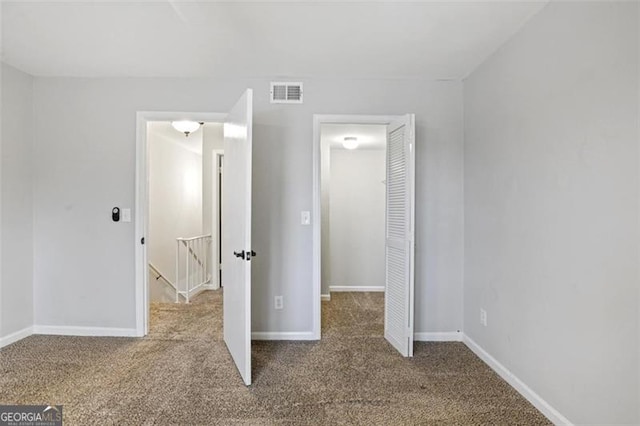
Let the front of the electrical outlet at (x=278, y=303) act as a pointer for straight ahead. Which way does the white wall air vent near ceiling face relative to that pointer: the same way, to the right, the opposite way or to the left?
the same way

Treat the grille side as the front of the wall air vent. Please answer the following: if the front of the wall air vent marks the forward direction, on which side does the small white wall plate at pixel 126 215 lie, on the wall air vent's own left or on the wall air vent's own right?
on the wall air vent's own right

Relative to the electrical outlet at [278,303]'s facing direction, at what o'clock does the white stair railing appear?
The white stair railing is roughly at 5 o'clock from the electrical outlet.

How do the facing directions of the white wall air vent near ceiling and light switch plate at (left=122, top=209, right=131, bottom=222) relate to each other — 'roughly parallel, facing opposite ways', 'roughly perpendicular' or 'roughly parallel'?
roughly parallel

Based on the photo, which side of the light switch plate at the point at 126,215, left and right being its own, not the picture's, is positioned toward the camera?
front

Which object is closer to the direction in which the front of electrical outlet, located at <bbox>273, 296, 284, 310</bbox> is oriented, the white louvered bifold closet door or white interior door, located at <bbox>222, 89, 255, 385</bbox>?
the white interior door

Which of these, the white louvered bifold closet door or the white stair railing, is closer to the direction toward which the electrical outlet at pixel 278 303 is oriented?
the white louvered bifold closet door

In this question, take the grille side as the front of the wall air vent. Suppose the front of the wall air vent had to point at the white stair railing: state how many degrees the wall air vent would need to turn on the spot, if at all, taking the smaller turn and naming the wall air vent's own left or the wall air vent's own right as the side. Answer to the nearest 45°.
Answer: approximately 135° to the wall air vent's own right

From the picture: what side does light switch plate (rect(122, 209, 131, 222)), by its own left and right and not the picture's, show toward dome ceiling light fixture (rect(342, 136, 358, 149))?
left

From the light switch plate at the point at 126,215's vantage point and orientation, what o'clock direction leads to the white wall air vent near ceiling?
The white wall air vent near ceiling is roughly at 10 o'clock from the light switch plate.

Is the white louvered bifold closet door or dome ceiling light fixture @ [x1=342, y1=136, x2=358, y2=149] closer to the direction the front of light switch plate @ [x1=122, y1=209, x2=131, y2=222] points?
the white louvered bifold closet door

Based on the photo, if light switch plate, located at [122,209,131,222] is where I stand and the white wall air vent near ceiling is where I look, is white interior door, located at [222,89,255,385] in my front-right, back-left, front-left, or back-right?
front-right

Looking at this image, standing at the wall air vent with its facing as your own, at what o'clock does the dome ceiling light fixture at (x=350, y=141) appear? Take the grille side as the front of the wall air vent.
The dome ceiling light fixture is roughly at 7 o'clock from the wall air vent.

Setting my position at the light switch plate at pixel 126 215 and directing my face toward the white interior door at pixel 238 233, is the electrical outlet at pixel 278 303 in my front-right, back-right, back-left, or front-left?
front-left

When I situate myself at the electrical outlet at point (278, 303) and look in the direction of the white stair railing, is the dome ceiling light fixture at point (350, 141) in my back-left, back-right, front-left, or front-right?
front-right

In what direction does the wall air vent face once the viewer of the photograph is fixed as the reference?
facing the viewer
